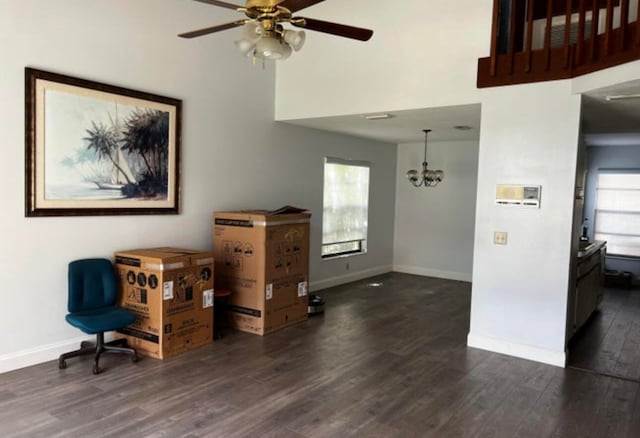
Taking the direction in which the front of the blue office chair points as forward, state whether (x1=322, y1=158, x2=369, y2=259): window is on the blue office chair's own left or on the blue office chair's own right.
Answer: on the blue office chair's own left

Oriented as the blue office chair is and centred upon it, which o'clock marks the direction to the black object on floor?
The black object on floor is roughly at 10 o'clock from the blue office chair.

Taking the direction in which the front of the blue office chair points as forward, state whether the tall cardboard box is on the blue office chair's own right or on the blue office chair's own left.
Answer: on the blue office chair's own left

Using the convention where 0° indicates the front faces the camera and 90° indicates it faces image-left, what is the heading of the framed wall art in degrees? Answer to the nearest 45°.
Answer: approximately 315°

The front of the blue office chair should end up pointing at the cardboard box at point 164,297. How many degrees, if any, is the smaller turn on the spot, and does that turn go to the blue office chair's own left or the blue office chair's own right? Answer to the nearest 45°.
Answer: approximately 45° to the blue office chair's own left

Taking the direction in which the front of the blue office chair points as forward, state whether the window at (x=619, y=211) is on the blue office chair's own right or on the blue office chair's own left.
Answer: on the blue office chair's own left

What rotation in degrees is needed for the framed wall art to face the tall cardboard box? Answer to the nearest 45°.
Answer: approximately 45° to its left

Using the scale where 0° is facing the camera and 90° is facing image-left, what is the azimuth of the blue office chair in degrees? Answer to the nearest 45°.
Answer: approximately 315°

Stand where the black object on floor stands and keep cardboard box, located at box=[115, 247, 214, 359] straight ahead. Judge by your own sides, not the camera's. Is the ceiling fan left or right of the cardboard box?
left

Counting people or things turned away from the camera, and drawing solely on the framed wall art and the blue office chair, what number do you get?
0
